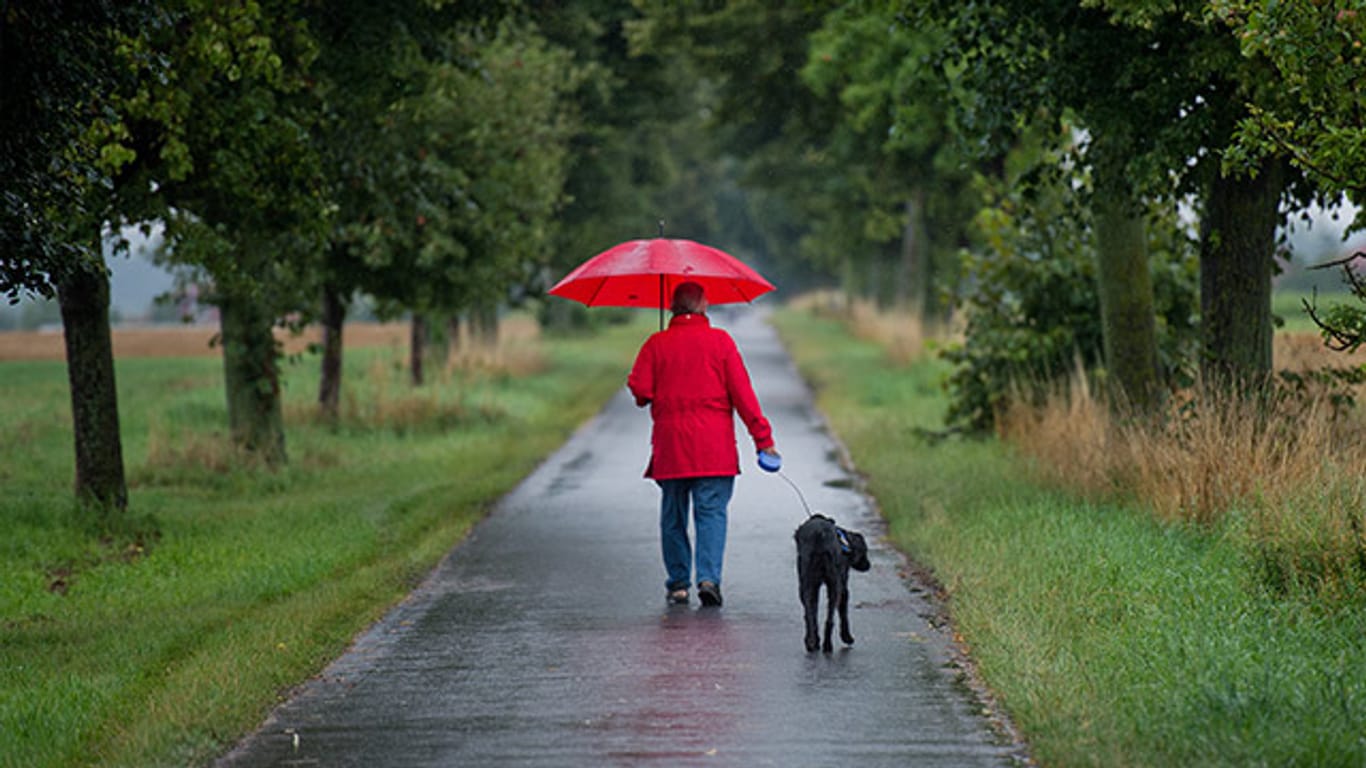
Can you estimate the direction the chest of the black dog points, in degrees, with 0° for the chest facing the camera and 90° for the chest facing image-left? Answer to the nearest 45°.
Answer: approximately 225°

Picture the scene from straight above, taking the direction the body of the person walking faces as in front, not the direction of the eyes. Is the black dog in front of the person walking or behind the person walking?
behind

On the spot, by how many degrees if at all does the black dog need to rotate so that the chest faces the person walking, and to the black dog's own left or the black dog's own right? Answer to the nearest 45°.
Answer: approximately 90° to the black dog's own left

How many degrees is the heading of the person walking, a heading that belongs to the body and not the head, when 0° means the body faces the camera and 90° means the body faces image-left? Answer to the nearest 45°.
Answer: approximately 180°
